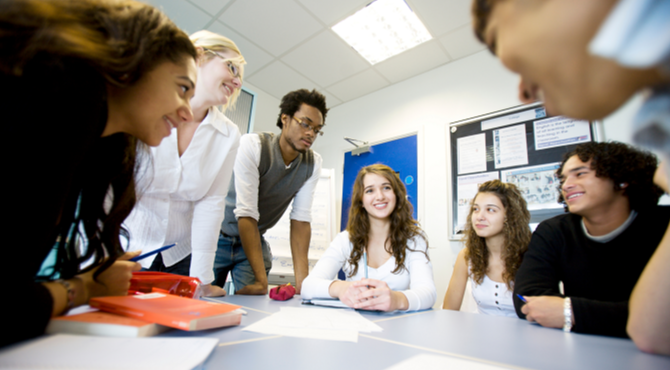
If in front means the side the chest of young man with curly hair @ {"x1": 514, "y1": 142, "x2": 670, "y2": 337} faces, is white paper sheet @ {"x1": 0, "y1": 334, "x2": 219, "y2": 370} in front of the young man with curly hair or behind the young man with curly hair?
in front

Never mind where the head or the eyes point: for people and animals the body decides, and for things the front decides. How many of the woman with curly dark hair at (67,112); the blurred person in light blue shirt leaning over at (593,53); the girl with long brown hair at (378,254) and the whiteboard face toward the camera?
2

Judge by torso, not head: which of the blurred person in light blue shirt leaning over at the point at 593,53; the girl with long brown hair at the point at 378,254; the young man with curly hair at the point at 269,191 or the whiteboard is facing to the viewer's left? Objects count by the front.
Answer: the blurred person in light blue shirt leaning over at the point at 593,53

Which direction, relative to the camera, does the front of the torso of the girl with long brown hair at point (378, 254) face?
toward the camera

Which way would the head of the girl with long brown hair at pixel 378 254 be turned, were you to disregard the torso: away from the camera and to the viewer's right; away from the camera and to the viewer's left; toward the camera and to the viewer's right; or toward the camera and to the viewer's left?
toward the camera and to the viewer's left

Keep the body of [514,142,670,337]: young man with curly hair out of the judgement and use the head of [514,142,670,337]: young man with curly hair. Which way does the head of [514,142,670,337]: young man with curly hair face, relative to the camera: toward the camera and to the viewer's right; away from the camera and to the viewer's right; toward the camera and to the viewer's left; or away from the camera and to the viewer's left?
toward the camera and to the viewer's left

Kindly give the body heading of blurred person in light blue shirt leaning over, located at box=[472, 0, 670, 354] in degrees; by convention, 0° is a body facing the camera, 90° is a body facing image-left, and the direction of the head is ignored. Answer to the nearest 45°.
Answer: approximately 90°

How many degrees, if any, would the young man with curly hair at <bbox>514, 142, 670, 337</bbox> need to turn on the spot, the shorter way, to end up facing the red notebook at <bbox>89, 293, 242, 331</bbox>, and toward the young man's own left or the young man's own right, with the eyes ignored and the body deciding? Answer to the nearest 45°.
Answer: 0° — they already face it

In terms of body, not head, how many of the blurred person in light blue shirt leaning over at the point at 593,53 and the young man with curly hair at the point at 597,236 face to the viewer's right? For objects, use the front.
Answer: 0

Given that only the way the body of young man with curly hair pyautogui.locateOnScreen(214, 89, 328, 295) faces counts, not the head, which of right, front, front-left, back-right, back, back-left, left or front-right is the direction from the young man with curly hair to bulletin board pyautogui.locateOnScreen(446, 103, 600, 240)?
front-left

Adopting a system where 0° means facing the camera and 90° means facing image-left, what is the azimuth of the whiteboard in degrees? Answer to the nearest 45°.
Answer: approximately 0°

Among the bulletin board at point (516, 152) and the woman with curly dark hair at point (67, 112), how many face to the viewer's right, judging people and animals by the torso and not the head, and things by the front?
1

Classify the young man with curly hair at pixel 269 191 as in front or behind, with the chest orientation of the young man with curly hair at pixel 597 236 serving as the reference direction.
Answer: in front
